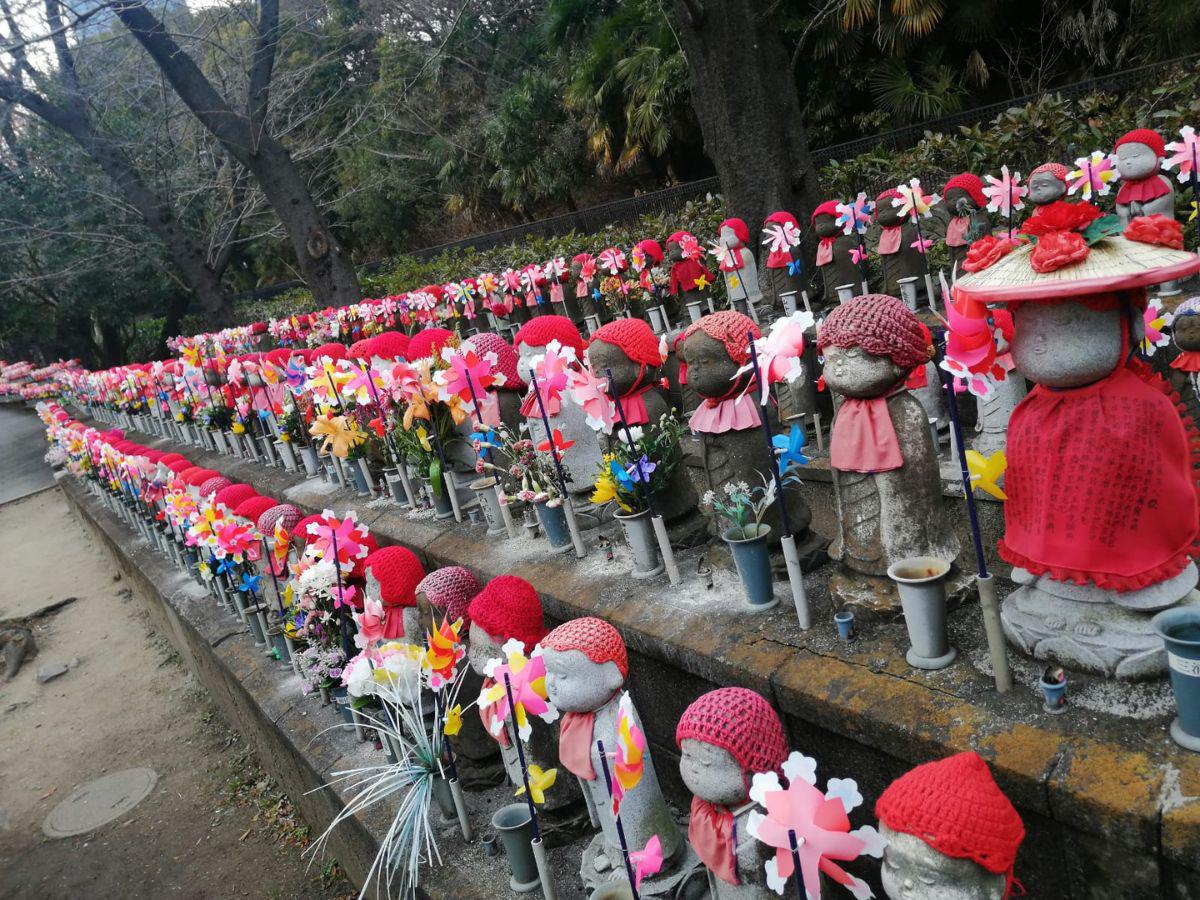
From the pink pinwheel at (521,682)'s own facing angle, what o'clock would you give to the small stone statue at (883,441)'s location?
The small stone statue is roughly at 9 o'clock from the pink pinwheel.

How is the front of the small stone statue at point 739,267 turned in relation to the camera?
facing the viewer and to the left of the viewer

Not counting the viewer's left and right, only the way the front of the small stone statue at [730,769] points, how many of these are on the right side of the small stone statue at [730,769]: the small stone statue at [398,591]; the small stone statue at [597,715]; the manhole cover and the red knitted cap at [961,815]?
3

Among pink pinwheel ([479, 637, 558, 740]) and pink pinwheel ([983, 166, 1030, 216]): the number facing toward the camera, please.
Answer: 2

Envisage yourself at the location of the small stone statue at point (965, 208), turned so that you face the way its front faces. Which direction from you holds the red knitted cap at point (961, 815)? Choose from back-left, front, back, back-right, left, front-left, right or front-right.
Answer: front-left

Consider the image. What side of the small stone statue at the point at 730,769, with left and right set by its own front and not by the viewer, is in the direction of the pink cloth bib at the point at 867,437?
back

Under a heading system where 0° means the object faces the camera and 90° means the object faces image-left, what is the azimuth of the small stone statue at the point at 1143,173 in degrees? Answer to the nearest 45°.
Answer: approximately 45°

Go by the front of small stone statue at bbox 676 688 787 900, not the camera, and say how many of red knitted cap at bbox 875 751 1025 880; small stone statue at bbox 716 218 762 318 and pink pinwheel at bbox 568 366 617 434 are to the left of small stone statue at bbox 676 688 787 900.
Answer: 1

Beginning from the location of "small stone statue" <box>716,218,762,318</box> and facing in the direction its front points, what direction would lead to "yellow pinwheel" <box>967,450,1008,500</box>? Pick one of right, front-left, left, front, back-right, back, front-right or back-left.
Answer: front-left

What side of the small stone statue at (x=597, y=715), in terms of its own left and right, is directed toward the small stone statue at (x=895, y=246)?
back

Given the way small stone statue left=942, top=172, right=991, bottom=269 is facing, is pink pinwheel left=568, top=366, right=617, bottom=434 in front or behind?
in front

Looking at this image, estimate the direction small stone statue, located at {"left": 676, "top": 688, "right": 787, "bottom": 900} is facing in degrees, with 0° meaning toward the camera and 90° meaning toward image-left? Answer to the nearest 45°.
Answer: approximately 45°

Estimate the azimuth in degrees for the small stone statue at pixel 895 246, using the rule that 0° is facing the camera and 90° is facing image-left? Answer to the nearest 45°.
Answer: approximately 45°

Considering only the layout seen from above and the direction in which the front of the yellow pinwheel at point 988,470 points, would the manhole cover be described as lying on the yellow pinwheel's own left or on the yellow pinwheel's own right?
on the yellow pinwheel's own right
